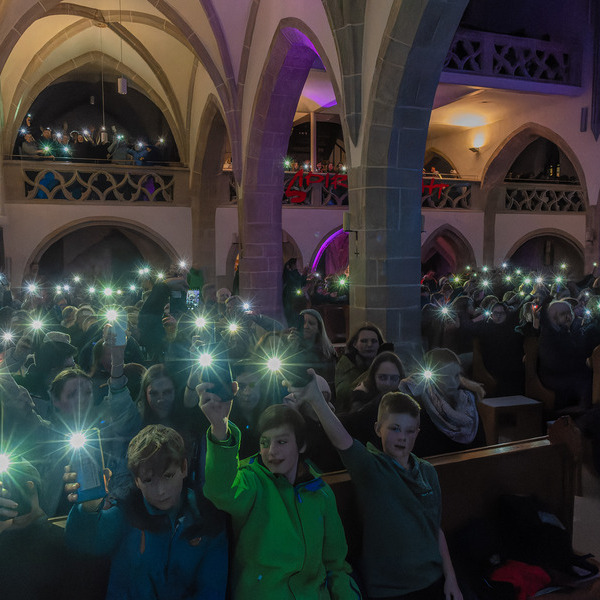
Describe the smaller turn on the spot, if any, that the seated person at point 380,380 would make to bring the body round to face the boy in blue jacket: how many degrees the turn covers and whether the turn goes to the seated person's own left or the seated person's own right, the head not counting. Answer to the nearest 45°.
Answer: approximately 90° to the seated person's own right

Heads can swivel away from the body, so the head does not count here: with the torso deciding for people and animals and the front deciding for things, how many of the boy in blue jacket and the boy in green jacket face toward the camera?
2

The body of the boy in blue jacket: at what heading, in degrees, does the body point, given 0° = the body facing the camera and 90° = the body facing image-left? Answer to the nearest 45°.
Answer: approximately 0°

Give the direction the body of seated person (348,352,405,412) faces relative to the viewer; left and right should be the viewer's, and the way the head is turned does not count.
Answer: facing the viewer and to the right of the viewer

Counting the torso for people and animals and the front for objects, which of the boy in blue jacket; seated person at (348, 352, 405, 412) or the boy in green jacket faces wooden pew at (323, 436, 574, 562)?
the seated person

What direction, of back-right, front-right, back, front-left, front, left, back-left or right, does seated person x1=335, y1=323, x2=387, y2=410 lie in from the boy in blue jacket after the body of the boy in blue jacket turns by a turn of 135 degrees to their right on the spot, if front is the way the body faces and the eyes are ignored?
right

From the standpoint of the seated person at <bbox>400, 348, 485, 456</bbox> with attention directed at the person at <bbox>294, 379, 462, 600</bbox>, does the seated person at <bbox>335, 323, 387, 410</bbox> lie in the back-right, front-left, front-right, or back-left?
back-right
